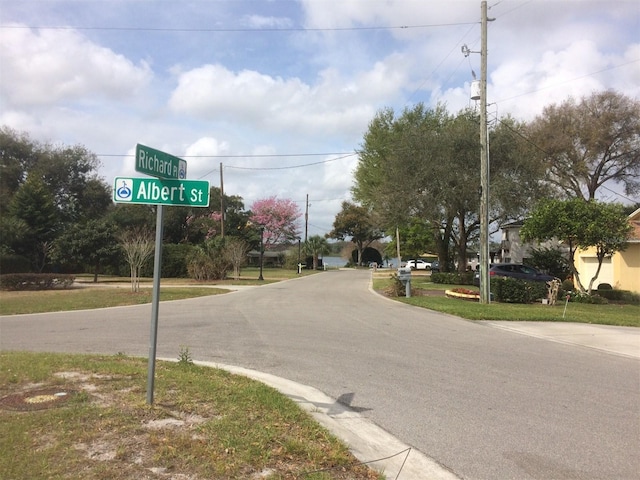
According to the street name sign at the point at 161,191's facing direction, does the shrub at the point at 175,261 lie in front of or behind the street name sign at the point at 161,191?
behind

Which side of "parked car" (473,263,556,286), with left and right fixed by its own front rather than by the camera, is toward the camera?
right

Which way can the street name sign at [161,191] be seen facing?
toward the camera

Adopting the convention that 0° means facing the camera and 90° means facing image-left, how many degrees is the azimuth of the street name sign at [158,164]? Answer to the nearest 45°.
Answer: approximately 315°

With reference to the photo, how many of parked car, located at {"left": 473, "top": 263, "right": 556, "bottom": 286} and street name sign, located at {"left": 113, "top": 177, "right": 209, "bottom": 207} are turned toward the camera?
1

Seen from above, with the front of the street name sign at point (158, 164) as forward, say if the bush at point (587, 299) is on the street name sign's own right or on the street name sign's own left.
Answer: on the street name sign's own left

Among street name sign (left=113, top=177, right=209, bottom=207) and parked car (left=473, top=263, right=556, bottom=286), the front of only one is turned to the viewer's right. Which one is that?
the parked car

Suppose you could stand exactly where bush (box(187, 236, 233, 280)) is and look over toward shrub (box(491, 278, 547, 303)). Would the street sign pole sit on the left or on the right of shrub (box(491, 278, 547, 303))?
right

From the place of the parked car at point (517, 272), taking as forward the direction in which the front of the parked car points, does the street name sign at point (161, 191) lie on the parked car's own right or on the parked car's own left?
on the parked car's own right

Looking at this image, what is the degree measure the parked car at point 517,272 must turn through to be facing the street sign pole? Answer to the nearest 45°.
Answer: approximately 90° to its right

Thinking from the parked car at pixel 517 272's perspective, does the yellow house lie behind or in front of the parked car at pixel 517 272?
in front

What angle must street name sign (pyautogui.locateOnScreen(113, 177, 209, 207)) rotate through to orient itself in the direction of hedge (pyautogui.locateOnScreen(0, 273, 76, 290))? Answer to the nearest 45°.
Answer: approximately 180°

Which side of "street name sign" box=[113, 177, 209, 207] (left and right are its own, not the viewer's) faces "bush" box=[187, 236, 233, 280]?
back
